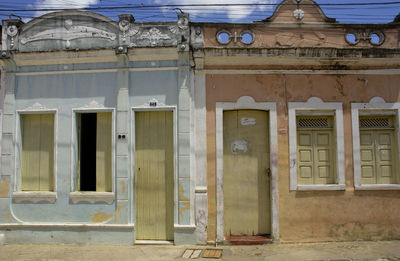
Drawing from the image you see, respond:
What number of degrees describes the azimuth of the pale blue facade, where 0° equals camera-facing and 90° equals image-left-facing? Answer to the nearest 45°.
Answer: approximately 0°

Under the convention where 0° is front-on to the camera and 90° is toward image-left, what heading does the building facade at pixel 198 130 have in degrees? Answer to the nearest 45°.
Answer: approximately 0°
